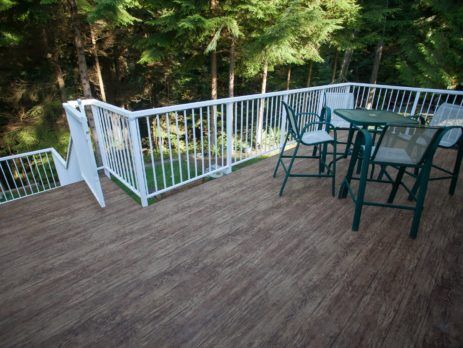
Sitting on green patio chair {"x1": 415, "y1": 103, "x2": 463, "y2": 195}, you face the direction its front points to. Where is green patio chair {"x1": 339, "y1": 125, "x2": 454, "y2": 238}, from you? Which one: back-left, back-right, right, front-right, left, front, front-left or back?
front-left

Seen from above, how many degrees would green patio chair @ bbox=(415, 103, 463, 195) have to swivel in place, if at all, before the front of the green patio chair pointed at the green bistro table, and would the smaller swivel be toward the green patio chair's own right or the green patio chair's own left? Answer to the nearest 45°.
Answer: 0° — it already faces it

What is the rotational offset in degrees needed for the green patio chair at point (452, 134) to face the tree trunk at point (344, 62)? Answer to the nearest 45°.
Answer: approximately 90° to its right

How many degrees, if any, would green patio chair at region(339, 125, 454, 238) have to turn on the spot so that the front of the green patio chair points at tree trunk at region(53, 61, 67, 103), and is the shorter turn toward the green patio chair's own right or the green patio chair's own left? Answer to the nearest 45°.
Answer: approximately 45° to the green patio chair's own left

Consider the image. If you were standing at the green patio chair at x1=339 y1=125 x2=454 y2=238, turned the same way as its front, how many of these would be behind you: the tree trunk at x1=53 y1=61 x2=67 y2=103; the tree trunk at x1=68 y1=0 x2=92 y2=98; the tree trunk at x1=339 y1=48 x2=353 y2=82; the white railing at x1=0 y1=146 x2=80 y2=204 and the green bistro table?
0

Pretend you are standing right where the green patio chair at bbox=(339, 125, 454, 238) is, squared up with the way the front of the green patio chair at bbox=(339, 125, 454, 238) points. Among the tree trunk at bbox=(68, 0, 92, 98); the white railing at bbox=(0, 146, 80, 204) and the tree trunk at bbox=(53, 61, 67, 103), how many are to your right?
0

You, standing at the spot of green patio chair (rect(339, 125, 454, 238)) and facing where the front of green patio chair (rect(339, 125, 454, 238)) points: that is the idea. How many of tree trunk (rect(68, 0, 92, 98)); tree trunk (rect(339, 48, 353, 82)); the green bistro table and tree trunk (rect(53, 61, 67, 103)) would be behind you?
0

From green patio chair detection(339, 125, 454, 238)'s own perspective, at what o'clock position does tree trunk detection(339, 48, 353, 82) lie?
The tree trunk is roughly at 1 o'clock from the green patio chair.

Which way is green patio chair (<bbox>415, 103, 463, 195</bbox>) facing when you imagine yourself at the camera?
facing the viewer and to the left of the viewer

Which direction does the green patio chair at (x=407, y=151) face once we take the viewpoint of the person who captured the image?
facing away from the viewer and to the left of the viewer

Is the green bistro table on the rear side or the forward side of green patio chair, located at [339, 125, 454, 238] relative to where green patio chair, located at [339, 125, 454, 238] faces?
on the forward side

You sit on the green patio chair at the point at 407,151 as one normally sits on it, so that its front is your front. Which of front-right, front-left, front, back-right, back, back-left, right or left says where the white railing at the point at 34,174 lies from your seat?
front-left

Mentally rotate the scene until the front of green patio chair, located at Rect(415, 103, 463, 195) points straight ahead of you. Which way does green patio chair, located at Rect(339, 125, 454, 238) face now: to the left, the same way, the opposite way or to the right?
to the right

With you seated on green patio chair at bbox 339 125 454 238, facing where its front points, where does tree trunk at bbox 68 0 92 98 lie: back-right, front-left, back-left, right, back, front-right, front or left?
front-left

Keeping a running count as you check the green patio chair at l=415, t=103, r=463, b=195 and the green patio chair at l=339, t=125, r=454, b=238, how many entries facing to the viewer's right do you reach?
0

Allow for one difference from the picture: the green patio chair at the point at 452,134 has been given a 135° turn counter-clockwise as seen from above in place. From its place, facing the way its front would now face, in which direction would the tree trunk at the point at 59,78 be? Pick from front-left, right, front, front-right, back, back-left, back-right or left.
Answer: back

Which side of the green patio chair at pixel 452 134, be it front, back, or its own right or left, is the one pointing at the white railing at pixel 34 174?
front
